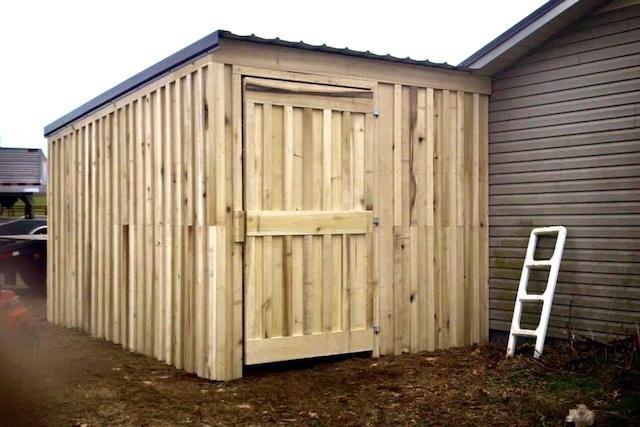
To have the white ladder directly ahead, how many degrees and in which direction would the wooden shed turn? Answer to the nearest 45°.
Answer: approximately 45° to its left

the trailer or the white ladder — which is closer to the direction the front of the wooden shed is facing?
the white ladder

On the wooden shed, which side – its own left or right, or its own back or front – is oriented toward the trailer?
back
